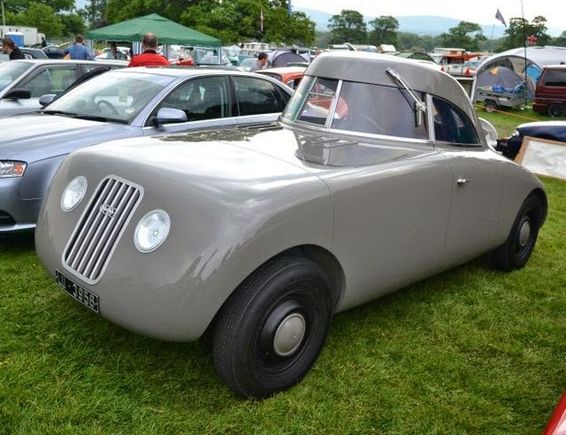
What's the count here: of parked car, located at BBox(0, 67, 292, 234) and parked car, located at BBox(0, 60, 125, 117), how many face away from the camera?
0

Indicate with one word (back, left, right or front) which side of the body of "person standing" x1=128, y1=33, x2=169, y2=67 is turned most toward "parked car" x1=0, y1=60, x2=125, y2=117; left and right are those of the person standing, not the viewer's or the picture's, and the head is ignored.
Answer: left

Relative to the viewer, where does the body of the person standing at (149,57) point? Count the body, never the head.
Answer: away from the camera

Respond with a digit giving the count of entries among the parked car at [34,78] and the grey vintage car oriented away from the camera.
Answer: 0

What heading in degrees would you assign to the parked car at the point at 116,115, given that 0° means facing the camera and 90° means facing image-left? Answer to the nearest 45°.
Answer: approximately 45°

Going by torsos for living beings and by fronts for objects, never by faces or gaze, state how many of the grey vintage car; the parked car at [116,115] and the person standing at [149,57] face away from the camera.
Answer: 1

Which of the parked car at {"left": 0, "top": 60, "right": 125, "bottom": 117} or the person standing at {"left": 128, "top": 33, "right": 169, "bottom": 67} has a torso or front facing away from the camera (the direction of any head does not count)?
the person standing

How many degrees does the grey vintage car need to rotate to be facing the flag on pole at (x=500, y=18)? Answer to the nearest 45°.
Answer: approximately 135° to its right

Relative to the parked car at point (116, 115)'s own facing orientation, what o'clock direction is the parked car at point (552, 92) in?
the parked car at point (552, 92) is roughly at 6 o'clock from the parked car at point (116, 115).

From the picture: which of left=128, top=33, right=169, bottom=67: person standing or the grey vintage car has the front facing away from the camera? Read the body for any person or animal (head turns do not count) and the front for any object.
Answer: the person standing

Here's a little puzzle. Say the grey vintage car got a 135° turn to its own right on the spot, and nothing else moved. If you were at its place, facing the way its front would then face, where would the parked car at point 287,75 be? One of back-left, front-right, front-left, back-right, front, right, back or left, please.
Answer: front

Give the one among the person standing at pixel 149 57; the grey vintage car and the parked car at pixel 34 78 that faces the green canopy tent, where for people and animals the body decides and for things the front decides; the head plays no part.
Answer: the person standing

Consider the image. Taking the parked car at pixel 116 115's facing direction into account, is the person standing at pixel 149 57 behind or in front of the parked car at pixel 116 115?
behind

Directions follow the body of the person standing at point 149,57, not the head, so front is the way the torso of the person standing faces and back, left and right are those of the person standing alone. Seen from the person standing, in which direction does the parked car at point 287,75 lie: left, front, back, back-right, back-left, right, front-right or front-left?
front-right
